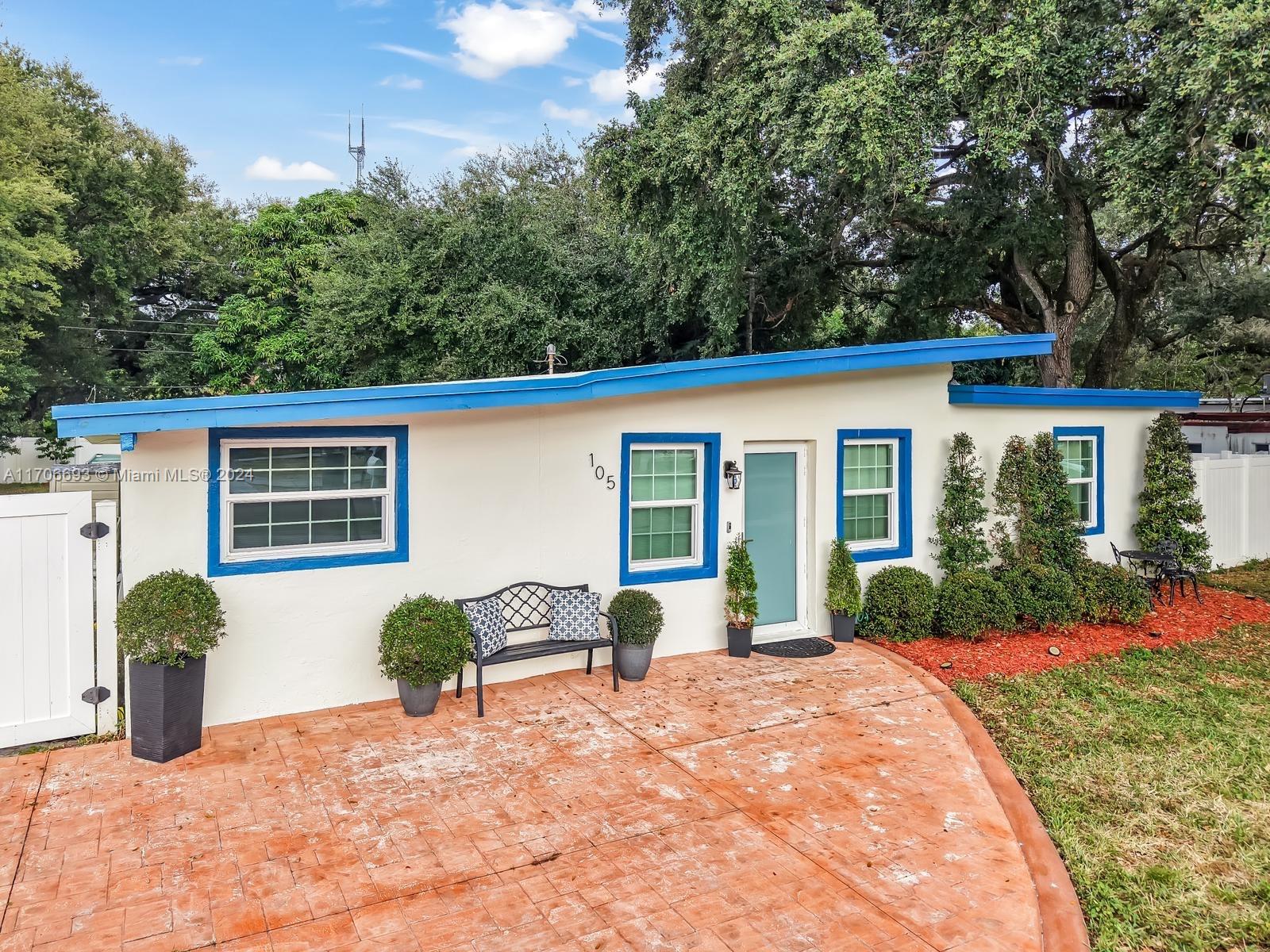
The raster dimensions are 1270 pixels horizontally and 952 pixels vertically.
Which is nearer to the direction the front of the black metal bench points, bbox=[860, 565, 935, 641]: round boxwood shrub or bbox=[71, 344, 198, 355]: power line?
the round boxwood shrub

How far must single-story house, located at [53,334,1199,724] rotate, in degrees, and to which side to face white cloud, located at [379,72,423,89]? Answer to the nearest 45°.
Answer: approximately 135° to its left

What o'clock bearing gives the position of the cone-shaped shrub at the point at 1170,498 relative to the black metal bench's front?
The cone-shaped shrub is roughly at 10 o'clock from the black metal bench.

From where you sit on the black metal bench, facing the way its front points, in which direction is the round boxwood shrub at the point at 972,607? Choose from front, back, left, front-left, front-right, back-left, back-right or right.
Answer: front-left

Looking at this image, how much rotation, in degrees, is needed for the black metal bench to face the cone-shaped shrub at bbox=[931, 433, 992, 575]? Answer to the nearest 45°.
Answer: approximately 45° to its left

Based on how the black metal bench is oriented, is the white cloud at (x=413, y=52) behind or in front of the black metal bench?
behind

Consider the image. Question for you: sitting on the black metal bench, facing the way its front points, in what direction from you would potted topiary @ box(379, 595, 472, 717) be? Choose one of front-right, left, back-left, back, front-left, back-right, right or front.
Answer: right

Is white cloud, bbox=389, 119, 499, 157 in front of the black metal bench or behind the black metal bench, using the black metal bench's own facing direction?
behind

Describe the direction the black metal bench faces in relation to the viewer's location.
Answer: facing the viewer and to the right of the viewer

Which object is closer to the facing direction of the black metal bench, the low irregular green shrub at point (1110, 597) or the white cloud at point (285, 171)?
the low irregular green shrub
